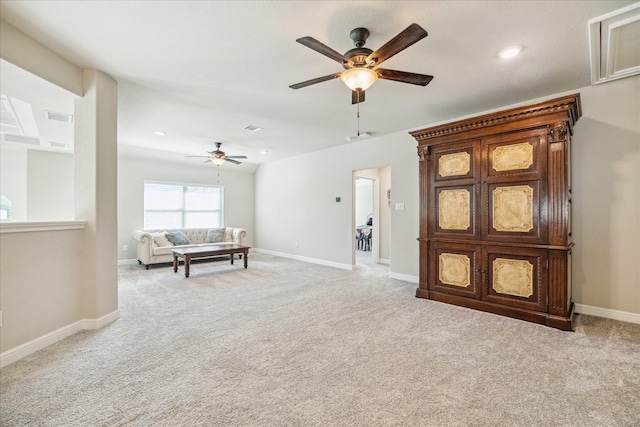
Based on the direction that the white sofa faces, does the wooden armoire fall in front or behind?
in front

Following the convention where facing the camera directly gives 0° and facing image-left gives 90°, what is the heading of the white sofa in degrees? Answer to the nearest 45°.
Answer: approximately 315°

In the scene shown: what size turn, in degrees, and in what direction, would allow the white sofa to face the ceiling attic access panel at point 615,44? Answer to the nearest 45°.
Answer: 0° — it already faces it

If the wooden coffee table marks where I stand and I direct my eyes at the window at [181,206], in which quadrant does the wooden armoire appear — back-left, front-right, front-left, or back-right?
back-right

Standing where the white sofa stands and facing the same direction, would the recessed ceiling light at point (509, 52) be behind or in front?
in front
